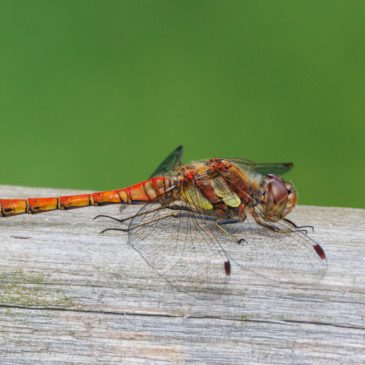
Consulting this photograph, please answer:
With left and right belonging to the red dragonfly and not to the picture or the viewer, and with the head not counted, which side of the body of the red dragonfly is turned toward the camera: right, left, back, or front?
right
